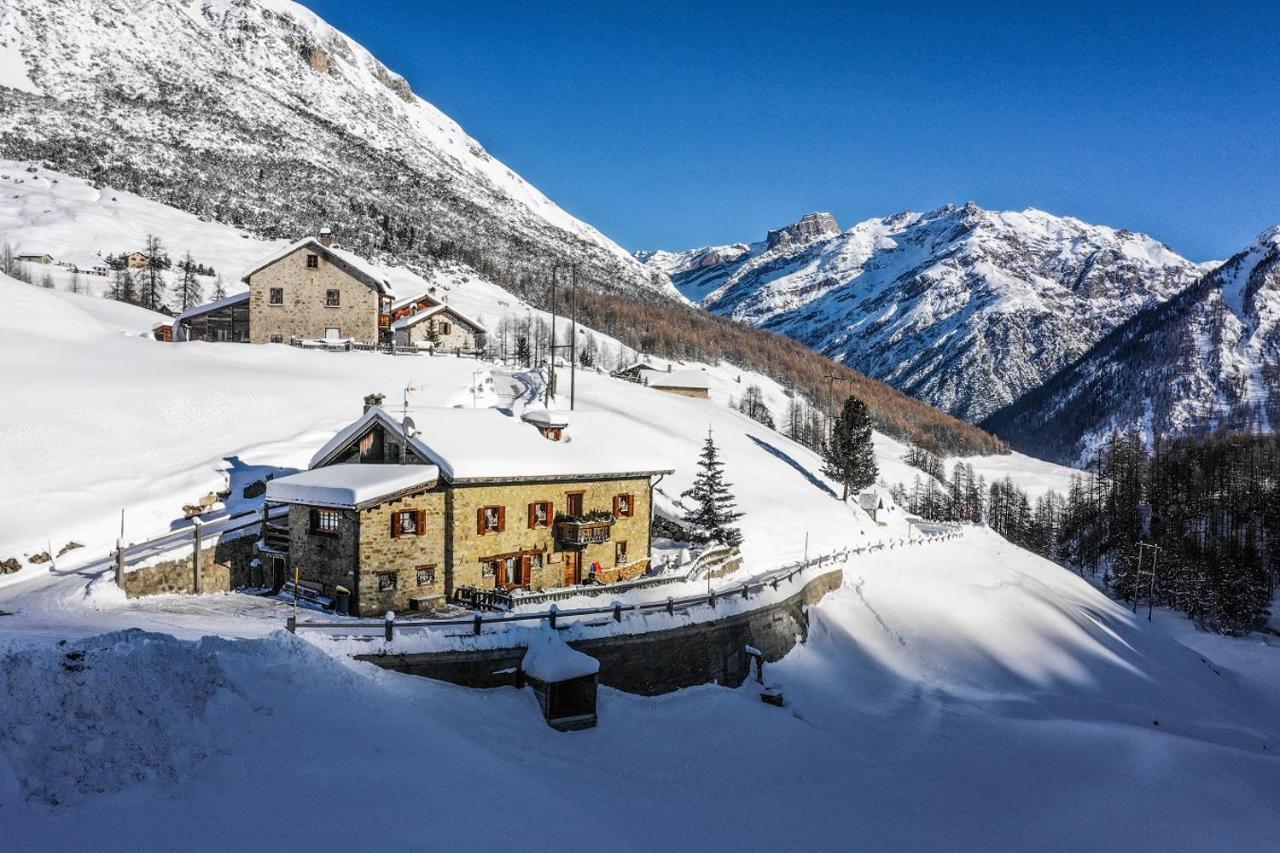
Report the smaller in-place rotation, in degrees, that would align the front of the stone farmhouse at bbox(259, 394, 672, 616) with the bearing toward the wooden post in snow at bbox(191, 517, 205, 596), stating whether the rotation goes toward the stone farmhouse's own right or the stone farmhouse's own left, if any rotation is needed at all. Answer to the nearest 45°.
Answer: approximately 135° to the stone farmhouse's own right

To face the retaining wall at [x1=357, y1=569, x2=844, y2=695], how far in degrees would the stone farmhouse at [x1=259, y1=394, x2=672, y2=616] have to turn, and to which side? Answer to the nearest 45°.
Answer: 0° — it already faces it

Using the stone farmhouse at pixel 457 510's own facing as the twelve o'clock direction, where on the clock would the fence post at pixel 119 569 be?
The fence post is roughly at 4 o'clock from the stone farmhouse.

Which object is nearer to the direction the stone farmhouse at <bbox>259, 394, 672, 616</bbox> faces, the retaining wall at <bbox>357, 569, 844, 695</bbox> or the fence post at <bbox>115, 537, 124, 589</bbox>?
the retaining wall

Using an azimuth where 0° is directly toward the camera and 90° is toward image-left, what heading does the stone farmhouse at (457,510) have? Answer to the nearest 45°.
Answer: approximately 315°
